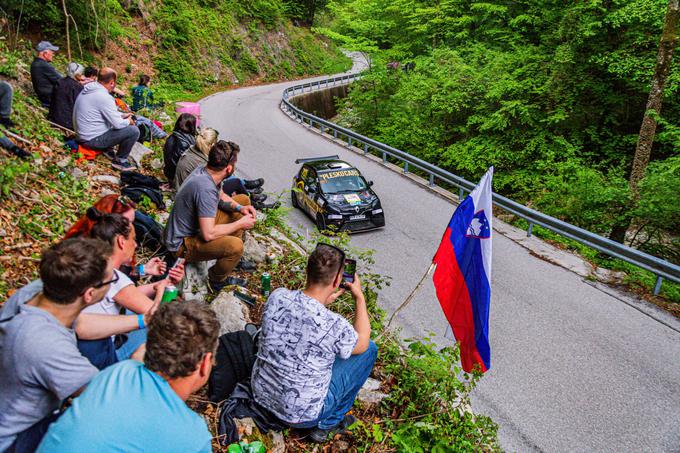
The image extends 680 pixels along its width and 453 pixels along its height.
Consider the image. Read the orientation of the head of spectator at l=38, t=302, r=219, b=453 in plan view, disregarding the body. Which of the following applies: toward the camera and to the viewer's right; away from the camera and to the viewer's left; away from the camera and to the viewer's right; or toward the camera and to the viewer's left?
away from the camera and to the viewer's right

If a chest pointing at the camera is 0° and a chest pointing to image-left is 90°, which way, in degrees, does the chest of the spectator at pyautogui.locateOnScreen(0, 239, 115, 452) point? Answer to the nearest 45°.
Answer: approximately 225°

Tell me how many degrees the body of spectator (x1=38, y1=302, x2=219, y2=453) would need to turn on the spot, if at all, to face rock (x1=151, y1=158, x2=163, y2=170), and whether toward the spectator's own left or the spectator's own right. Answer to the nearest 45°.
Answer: approximately 45° to the spectator's own left

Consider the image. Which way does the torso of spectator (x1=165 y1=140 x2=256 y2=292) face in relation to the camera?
to the viewer's right

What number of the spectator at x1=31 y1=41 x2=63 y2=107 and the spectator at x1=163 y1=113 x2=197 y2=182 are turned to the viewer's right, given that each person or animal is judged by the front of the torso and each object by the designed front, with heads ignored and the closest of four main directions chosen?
2

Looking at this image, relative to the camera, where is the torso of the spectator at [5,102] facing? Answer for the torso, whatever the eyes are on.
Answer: to the viewer's right

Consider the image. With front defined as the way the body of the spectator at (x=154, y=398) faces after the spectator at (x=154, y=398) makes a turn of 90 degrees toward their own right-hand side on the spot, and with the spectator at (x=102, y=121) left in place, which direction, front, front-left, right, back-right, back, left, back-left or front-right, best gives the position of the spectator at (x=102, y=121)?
back-left

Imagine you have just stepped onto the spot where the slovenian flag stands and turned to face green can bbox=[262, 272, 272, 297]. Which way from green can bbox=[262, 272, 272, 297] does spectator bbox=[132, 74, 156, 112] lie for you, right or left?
right

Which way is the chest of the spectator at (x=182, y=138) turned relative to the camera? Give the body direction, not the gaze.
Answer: to the viewer's right

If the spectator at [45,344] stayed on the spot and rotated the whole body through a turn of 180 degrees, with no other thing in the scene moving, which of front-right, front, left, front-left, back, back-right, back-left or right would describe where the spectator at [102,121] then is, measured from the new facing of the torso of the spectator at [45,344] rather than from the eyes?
back-right

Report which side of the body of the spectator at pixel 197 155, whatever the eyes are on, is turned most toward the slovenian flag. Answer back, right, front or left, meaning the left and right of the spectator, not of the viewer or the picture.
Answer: right

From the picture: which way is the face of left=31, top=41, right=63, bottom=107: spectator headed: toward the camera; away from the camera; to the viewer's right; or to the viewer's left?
to the viewer's right

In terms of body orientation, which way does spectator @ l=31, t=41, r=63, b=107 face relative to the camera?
to the viewer's right

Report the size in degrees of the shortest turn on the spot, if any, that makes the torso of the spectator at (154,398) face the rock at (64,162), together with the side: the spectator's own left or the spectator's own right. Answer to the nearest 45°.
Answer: approximately 45° to the spectator's own left
